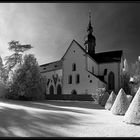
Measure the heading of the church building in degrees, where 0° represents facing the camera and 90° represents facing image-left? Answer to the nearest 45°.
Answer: approximately 0°

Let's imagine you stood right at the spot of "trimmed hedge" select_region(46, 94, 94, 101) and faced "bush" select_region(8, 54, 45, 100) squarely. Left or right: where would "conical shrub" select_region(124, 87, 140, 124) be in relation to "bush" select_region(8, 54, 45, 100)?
left

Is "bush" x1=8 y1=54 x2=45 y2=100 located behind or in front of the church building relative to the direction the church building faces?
in front

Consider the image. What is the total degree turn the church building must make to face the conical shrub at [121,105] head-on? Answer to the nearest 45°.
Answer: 0° — it already faces it

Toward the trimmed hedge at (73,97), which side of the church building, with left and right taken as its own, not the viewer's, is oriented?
front

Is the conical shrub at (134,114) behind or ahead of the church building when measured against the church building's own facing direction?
ahead
